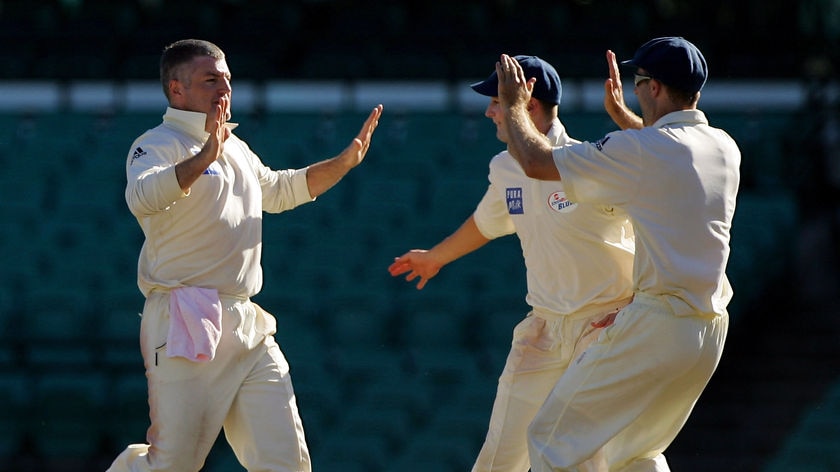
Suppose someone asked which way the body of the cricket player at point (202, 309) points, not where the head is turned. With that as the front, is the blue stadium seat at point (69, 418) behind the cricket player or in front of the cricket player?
behind

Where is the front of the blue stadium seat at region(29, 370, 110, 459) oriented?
toward the camera

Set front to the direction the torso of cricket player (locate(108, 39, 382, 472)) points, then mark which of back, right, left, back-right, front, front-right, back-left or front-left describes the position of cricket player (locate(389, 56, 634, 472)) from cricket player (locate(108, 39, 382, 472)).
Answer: front-left

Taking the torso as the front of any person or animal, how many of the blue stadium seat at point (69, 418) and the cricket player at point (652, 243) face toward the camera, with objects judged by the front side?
1

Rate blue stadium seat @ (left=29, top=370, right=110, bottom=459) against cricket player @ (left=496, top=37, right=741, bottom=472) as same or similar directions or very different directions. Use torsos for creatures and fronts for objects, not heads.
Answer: very different directions

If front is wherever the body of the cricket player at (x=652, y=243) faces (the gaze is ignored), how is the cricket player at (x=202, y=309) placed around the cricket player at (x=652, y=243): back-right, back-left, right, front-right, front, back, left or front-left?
front-left

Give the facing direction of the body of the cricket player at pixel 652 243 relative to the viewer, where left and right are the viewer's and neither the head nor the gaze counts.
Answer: facing away from the viewer and to the left of the viewer

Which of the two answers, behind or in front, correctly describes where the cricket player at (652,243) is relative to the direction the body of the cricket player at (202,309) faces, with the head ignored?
in front

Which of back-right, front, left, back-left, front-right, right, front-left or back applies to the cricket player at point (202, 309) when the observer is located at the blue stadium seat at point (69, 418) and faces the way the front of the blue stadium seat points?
front
